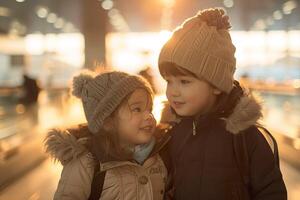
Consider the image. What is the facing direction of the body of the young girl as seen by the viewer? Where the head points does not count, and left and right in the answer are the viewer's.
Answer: facing the viewer and to the right of the viewer

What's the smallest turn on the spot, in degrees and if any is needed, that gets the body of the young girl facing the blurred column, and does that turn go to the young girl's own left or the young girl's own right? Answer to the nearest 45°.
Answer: approximately 135° to the young girl's own left
